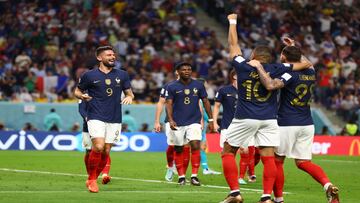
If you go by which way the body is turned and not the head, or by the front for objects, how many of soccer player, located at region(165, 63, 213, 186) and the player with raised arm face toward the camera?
1

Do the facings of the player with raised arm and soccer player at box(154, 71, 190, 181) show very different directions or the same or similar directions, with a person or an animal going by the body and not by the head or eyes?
very different directions

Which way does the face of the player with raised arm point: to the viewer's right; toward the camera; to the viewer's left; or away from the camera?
away from the camera

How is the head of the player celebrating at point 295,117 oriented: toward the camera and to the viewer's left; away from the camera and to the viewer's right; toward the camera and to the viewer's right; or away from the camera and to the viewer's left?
away from the camera and to the viewer's left

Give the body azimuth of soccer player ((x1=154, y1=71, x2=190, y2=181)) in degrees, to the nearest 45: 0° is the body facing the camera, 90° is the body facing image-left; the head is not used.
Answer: approximately 0°

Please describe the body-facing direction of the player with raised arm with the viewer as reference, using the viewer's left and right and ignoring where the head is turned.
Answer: facing away from the viewer

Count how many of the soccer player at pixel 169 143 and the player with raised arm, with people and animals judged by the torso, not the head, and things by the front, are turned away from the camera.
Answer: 1

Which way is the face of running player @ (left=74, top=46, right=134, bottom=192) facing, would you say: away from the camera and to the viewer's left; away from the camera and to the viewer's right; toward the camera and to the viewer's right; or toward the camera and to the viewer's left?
toward the camera and to the viewer's right

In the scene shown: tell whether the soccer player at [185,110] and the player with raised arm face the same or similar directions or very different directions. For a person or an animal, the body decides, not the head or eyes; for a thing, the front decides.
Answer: very different directions
